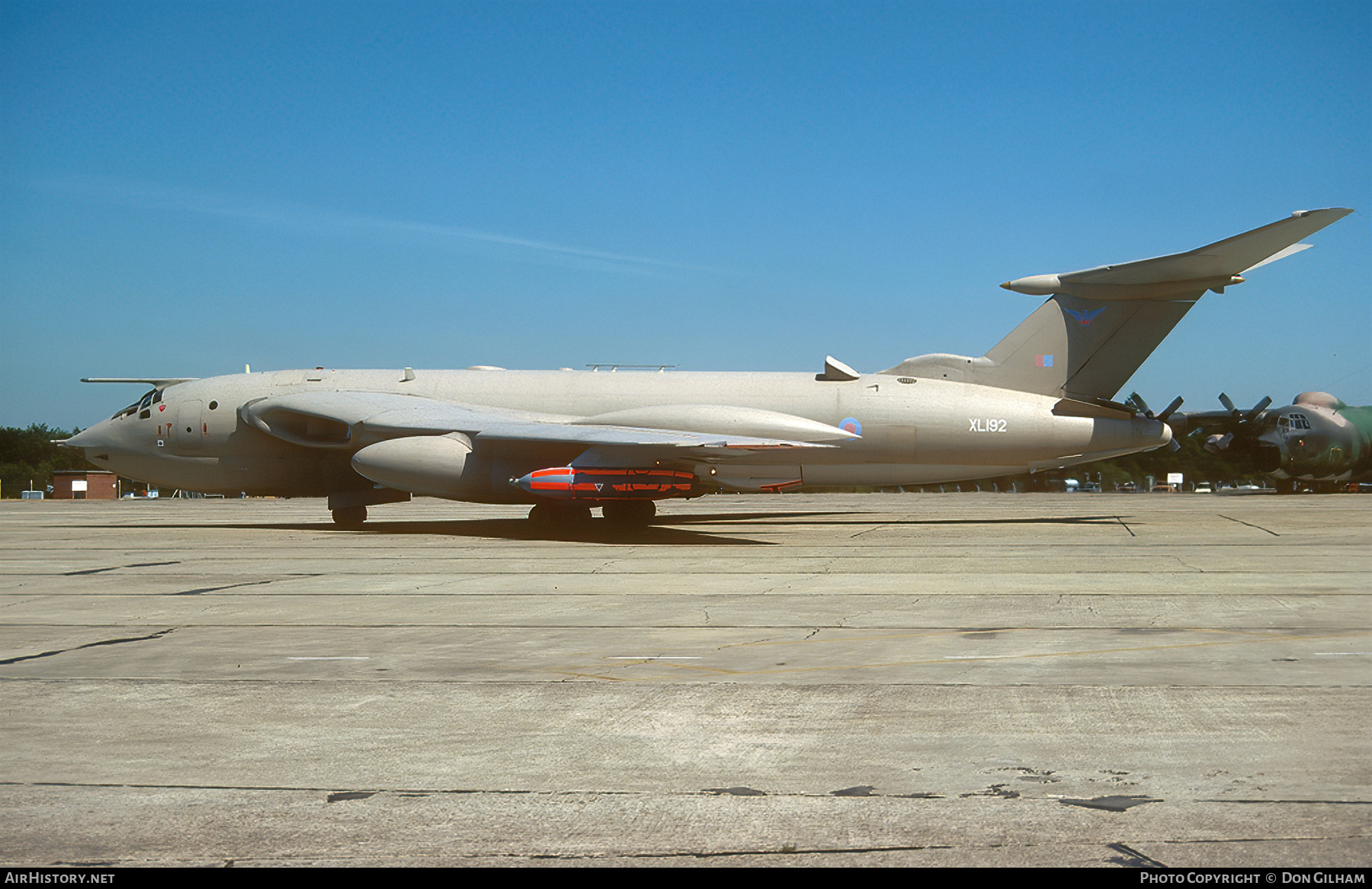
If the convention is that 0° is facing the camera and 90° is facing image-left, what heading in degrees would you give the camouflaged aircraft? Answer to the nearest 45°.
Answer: approximately 45°
